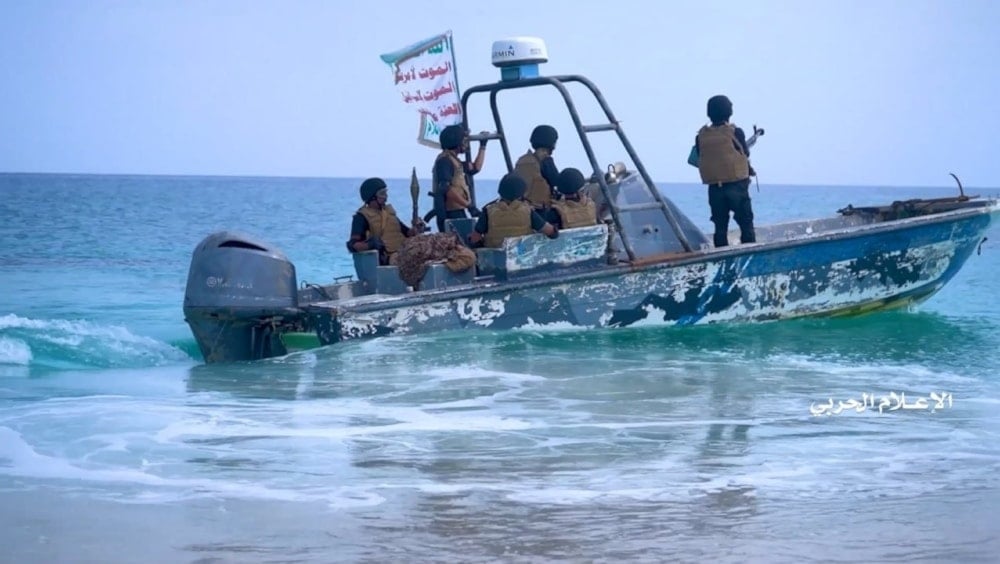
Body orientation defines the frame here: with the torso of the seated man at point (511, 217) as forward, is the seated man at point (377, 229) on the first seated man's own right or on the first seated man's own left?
on the first seated man's own left

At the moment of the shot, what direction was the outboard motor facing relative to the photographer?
facing to the right of the viewer

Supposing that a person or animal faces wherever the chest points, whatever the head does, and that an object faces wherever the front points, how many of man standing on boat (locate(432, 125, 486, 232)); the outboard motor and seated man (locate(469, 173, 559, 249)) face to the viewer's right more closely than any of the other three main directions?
2

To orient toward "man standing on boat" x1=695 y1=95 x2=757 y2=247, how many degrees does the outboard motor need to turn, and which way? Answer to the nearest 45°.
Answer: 0° — it already faces them

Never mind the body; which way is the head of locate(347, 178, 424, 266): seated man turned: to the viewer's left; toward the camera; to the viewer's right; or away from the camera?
to the viewer's right

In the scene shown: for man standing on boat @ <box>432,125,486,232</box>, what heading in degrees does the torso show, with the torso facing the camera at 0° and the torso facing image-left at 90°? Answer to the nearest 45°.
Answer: approximately 270°

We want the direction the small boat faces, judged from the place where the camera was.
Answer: facing to the right of the viewer

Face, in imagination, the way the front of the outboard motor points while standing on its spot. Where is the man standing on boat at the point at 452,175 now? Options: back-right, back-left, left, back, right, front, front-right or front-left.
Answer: front-left

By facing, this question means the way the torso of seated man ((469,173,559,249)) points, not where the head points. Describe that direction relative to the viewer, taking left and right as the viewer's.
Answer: facing away from the viewer
